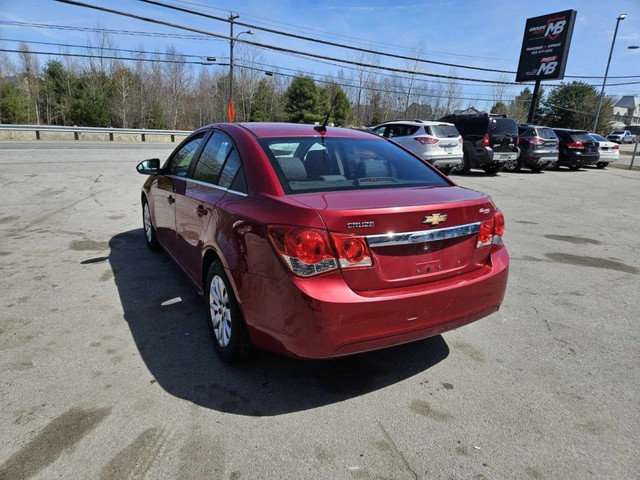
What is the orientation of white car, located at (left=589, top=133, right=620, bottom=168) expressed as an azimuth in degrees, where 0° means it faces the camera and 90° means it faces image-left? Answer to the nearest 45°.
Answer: approximately 135°

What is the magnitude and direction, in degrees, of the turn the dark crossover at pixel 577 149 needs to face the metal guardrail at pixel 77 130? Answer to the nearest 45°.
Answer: approximately 45° to its left

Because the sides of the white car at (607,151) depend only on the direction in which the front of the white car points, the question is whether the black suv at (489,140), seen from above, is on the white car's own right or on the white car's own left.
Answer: on the white car's own left

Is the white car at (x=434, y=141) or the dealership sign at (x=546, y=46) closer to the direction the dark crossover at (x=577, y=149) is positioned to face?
the dealership sign

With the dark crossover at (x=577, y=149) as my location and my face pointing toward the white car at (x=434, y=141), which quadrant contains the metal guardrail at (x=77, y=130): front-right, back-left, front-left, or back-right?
front-right

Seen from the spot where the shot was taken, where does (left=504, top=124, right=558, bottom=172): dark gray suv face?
facing away from the viewer and to the left of the viewer

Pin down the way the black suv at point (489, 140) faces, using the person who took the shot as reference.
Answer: facing away from the viewer and to the left of the viewer

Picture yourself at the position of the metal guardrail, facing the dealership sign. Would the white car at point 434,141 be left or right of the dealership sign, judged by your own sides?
right

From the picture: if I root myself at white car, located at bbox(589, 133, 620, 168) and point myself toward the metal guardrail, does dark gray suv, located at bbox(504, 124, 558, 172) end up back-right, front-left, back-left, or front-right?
front-left

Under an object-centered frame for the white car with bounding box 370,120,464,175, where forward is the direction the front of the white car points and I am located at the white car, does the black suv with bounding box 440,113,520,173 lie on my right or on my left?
on my right

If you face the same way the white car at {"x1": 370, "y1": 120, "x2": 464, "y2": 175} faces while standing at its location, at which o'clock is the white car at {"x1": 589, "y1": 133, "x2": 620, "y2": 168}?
the white car at {"x1": 589, "y1": 133, "x2": 620, "y2": 168} is roughly at 3 o'clock from the white car at {"x1": 370, "y1": 120, "x2": 464, "y2": 175}.

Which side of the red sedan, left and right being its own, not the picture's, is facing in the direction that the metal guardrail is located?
front

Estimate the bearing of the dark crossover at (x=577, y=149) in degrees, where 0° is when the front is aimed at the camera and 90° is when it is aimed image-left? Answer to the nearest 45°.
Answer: approximately 135°

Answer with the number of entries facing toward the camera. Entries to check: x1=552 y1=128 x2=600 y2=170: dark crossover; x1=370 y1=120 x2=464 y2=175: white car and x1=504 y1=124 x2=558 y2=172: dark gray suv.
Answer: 0

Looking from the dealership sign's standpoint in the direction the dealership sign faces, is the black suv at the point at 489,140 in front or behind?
in front

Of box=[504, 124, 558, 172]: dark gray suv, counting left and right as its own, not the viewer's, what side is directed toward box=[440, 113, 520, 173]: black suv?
left

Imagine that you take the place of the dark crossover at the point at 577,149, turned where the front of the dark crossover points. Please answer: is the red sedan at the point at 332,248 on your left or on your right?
on your left

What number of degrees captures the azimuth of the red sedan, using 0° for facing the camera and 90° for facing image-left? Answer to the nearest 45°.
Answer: approximately 135°
